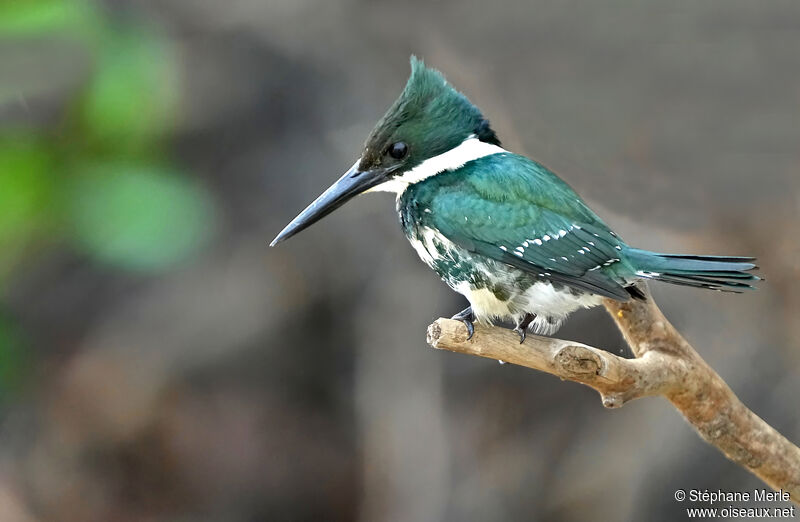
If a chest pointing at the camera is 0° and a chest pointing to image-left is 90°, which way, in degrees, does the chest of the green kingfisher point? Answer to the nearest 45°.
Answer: approximately 90°

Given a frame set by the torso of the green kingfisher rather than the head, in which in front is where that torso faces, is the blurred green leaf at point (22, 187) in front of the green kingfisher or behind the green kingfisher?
in front

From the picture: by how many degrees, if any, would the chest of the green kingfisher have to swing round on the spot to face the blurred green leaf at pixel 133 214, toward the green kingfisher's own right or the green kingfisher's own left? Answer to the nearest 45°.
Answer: approximately 45° to the green kingfisher's own right

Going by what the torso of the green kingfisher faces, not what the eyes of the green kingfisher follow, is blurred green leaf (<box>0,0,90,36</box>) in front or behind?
in front
